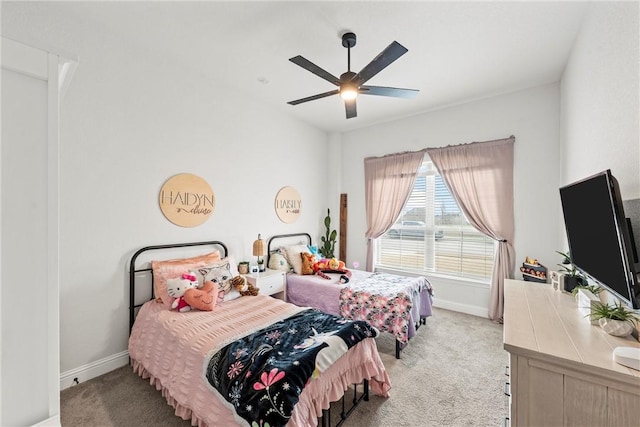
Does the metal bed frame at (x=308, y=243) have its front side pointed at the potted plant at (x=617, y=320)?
yes

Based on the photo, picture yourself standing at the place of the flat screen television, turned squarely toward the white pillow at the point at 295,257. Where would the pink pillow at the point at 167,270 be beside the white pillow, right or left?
left

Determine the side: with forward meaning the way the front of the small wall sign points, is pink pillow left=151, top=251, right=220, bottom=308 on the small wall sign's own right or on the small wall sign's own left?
on the small wall sign's own right

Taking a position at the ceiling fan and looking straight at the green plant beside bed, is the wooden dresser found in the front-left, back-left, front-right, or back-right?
back-right

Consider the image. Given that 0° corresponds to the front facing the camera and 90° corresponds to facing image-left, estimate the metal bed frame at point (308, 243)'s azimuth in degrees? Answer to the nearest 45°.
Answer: approximately 315°

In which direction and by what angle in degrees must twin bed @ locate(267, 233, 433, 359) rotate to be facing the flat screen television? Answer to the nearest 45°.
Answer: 0° — it already faces it

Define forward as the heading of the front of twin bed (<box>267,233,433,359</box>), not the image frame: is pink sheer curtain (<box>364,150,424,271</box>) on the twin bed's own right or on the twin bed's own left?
on the twin bed's own left
